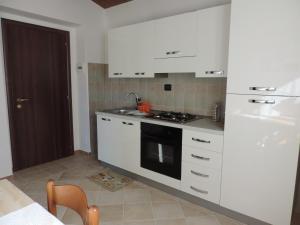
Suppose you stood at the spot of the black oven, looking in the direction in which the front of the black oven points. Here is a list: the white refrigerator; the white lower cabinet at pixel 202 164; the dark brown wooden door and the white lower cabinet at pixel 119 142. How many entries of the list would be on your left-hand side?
2

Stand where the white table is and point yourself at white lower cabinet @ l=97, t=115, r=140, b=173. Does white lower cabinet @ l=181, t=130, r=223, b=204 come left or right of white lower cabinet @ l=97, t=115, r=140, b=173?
right

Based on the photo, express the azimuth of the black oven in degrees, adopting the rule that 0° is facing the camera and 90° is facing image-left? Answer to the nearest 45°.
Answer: approximately 45°

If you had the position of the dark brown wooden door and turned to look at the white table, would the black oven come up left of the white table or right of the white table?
left

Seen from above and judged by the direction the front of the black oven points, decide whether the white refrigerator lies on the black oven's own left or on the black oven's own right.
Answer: on the black oven's own left

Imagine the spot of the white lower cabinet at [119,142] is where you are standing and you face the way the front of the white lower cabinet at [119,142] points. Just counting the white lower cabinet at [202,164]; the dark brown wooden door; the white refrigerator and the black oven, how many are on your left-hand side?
3

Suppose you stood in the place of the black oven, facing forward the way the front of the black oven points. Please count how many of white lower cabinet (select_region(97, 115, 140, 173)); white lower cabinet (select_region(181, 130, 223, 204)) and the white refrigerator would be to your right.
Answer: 1
